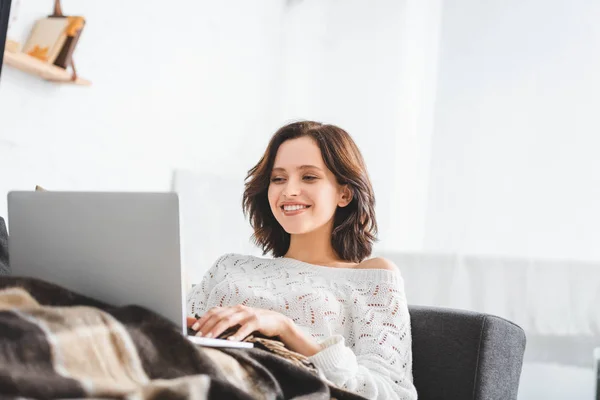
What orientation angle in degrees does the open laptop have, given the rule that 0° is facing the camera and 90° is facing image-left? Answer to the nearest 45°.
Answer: approximately 225°

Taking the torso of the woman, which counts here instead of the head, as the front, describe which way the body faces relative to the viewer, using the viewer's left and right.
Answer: facing the viewer and to the left of the viewer

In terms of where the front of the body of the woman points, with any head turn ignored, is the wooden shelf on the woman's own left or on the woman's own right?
on the woman's own right

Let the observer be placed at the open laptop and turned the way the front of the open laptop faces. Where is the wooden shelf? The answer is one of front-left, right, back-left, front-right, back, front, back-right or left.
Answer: front-left
